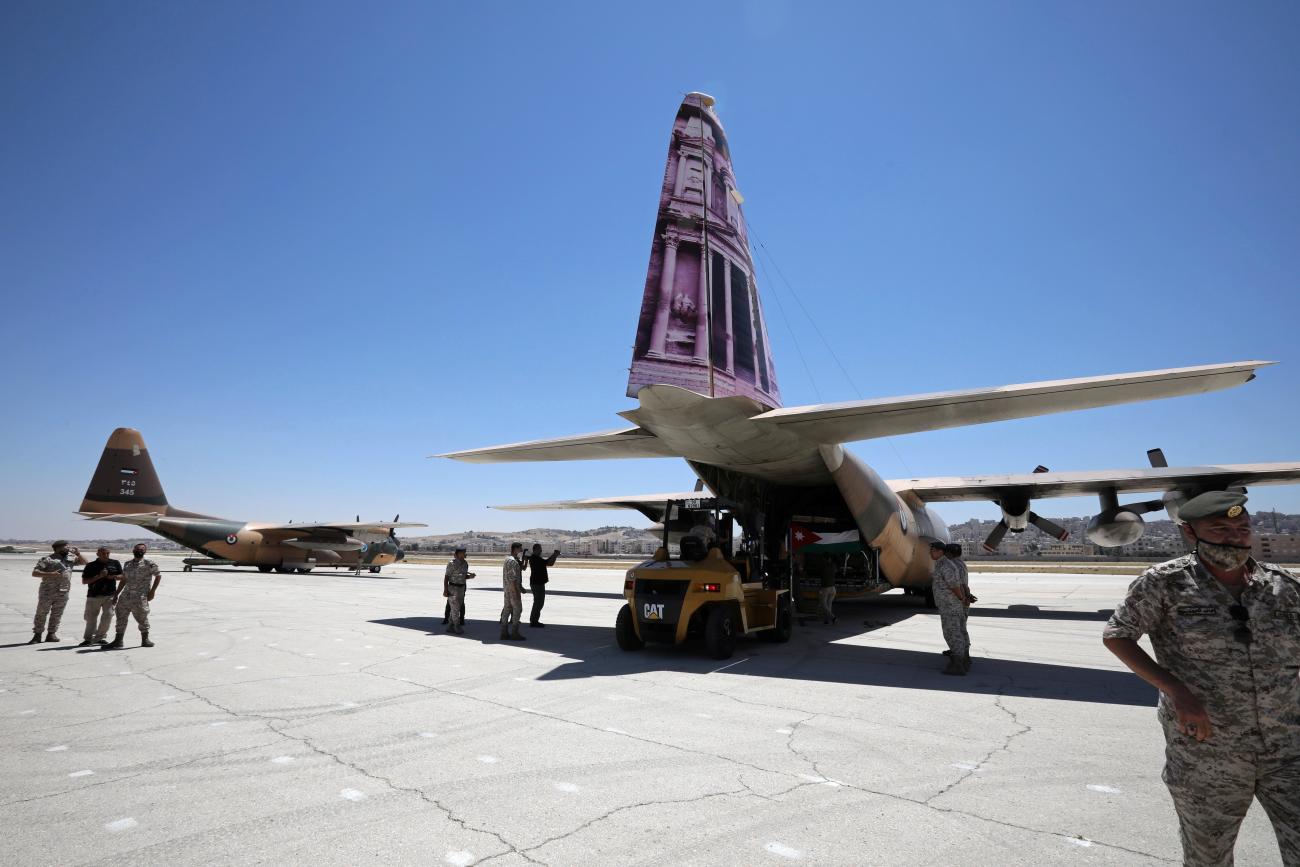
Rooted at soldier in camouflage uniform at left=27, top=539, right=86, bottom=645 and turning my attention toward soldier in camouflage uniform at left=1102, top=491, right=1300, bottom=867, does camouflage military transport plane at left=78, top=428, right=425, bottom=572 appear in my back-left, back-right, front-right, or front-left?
back-left

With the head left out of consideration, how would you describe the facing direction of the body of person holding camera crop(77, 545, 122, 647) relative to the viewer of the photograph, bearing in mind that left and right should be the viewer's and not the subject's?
facing the viewer

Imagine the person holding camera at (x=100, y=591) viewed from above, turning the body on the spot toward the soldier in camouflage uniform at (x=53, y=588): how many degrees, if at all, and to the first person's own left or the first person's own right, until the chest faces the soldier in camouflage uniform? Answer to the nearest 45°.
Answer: approximately 135° to the first person's own right

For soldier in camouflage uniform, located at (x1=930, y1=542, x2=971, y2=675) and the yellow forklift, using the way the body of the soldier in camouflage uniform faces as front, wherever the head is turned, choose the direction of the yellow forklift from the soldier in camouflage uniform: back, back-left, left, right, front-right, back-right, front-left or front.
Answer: front

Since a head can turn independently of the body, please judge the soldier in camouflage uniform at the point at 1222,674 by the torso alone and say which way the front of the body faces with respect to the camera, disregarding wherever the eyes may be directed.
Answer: toward the camera

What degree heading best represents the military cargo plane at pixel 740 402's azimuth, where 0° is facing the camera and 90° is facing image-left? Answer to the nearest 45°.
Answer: approximately 225°

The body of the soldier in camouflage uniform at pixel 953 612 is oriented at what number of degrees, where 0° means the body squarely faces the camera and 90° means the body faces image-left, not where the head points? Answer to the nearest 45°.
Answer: approximately 90°

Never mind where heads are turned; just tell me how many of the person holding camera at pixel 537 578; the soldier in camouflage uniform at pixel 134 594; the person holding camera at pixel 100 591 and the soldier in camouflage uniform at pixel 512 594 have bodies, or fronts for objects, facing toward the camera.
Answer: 2

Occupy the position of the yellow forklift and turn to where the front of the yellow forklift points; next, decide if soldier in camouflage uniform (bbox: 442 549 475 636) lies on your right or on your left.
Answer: on your left

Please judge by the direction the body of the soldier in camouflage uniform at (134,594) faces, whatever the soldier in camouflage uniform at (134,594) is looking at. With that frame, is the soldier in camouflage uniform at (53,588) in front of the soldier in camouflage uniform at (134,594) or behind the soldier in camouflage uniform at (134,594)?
behind
